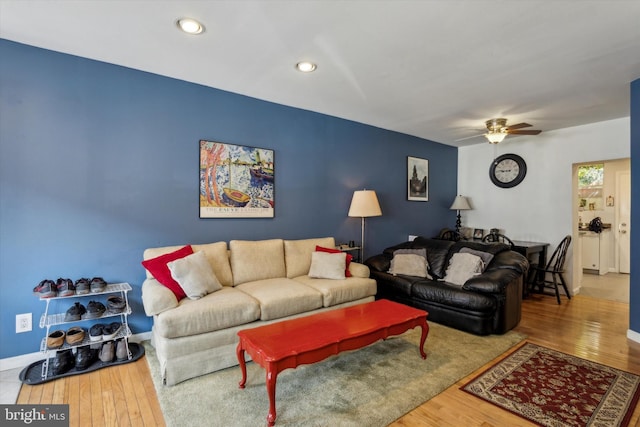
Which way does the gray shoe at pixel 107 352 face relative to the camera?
toward the camera

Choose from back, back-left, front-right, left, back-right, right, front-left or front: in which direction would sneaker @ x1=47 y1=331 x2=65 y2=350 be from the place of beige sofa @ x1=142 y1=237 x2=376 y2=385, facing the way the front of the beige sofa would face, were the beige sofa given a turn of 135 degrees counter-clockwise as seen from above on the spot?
left

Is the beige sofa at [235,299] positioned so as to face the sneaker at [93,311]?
no

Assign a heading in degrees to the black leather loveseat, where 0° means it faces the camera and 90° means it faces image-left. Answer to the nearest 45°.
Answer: approximately 45°

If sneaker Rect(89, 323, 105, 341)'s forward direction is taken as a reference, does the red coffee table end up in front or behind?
in front

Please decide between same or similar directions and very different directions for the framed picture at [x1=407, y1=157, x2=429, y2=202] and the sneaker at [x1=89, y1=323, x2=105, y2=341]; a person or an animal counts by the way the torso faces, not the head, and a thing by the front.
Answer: same or similar directions

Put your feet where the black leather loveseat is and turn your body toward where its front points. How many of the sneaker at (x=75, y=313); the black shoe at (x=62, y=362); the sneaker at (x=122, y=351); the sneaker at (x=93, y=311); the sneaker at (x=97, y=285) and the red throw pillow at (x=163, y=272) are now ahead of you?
6

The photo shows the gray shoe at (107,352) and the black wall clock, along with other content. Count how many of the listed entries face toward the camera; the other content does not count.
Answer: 2

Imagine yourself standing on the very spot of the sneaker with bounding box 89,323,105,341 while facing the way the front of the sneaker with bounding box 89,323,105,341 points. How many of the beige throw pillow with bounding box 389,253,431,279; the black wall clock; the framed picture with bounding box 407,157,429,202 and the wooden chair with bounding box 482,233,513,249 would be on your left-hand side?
4

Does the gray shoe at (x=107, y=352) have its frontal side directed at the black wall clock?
no

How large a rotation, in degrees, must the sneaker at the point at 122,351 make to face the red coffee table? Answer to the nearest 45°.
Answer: approximately 45° to its left

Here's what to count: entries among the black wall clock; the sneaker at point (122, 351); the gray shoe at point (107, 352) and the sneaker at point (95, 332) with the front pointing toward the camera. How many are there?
4

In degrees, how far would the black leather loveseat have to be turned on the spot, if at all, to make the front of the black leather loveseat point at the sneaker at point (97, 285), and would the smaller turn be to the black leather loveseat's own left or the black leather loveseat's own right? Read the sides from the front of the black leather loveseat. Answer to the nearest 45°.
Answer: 0° — it already faces it

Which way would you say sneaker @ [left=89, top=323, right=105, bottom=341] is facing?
toward the camera

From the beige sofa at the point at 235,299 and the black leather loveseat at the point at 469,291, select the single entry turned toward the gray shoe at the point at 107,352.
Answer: the black leather loveseat

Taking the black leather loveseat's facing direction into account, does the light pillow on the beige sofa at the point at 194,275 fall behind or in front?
in front

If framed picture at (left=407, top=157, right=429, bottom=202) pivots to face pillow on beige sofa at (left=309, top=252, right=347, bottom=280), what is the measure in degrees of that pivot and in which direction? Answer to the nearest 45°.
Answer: approximately 45° to its right

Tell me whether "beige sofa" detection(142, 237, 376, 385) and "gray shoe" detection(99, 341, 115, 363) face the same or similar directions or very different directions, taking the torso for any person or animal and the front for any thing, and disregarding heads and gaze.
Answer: same or similar directions

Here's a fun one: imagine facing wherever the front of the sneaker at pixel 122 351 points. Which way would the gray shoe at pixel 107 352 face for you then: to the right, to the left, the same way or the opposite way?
the same way

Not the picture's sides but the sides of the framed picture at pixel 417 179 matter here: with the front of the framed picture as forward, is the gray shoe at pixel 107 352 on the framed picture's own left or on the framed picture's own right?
on the framed picture's own right
